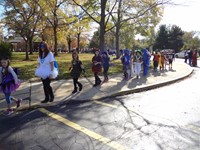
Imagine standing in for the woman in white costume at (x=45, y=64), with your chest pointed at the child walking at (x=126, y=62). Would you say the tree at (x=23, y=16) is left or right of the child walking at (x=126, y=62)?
left

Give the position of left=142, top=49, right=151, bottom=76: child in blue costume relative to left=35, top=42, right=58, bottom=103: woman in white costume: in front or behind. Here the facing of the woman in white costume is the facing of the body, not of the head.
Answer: behind

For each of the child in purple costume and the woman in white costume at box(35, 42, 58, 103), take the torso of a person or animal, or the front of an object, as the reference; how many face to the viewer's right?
0

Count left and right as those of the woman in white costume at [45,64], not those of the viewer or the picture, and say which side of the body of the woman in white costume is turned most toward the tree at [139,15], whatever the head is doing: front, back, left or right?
back

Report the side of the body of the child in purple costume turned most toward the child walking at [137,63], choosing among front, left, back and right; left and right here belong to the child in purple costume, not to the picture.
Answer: back

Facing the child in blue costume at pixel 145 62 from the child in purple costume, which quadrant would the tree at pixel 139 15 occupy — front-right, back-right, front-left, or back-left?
front-left

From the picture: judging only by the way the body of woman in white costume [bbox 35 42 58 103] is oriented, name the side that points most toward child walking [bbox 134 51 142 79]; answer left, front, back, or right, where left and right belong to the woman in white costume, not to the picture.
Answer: back

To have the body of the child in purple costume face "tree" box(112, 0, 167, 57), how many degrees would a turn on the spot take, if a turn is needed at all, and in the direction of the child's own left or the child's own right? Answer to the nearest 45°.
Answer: approximately 180°

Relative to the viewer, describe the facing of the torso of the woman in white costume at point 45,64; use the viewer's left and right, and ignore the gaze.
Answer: facing the viewer and to the left of the viewer

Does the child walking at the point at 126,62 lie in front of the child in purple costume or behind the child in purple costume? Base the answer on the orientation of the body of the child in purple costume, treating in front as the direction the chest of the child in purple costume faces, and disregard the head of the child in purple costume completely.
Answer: behind

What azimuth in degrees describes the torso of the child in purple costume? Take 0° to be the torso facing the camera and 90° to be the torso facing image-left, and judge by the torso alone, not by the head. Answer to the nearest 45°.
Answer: approximately 45°

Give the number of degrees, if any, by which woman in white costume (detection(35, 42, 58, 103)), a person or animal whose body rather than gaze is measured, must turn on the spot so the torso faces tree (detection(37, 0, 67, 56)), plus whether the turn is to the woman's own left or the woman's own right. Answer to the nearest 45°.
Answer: approximately 135° to the woman's own right

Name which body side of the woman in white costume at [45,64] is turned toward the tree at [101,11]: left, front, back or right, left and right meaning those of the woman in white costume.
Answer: back

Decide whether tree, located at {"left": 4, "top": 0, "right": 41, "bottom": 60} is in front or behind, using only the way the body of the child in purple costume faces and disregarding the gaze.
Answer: behind

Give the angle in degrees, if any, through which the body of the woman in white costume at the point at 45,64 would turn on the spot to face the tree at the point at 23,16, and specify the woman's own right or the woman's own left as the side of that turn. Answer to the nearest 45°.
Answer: approximately 135° to the woman's own right
